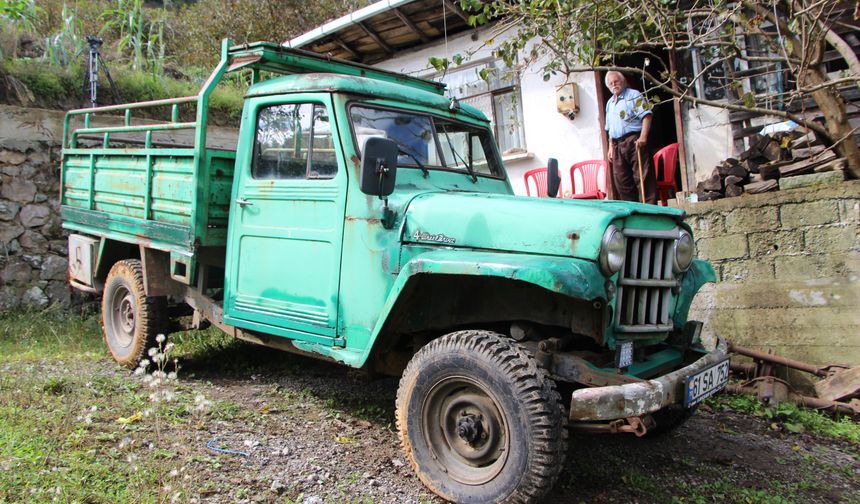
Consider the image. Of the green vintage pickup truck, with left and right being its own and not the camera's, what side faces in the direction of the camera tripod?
back

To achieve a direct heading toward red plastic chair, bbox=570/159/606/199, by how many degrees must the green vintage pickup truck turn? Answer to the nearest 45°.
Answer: approximately 90° to its left

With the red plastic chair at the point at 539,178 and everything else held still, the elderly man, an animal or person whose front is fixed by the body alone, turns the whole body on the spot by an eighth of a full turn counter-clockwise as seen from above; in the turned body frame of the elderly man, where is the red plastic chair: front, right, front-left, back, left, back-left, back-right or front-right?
back-right

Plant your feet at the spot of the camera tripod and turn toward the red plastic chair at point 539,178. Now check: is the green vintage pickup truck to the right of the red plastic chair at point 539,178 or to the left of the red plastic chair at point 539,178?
right

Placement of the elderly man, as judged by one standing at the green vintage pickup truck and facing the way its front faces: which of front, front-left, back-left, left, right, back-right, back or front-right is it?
left

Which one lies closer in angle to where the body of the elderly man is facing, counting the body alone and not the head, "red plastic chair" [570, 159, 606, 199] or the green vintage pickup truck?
the green vintage pickup truck

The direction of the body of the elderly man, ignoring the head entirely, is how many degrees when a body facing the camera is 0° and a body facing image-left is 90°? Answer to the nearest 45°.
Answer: approximately 45°

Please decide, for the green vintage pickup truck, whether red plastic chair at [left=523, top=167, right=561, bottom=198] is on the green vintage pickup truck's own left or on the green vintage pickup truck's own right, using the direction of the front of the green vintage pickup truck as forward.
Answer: on the green vintage pickup truck's own left

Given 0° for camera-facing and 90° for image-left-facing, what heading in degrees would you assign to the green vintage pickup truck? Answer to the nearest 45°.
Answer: approximately 315°
